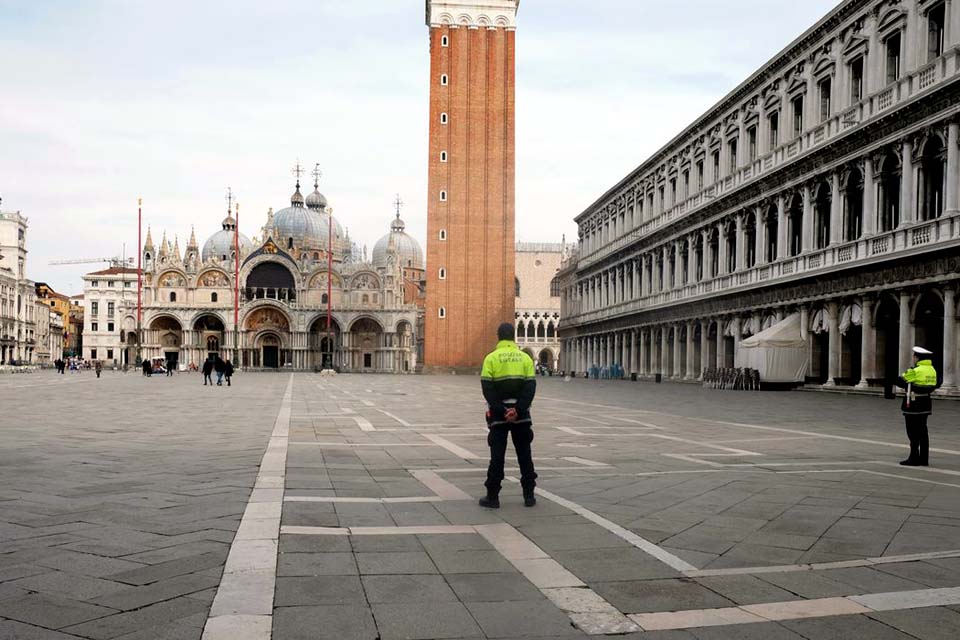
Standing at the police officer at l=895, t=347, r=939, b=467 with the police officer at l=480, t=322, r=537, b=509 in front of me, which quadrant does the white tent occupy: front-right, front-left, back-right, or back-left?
back-right

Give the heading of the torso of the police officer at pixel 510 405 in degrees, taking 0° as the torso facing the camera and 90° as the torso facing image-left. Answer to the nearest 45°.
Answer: approximately 180°

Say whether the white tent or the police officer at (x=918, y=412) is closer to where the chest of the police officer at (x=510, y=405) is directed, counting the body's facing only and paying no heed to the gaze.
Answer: the white tent

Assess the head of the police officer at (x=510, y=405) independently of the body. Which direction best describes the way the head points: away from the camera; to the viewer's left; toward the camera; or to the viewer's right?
away from the camera

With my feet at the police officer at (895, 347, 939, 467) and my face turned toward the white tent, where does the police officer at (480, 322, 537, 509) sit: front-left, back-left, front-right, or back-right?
back-left

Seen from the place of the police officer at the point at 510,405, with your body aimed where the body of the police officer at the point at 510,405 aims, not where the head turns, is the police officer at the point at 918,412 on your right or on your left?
on your right
